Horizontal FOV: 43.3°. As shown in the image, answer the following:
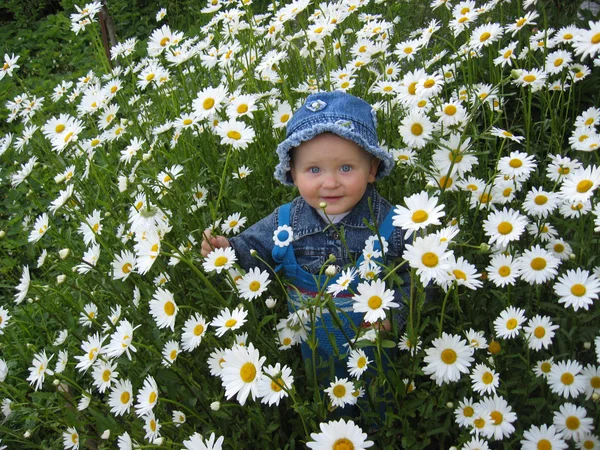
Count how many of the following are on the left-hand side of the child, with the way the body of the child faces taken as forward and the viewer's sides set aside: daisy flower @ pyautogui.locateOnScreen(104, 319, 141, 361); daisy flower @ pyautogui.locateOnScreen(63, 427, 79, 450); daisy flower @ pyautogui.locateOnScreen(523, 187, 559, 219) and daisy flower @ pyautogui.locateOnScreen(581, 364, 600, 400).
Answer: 2

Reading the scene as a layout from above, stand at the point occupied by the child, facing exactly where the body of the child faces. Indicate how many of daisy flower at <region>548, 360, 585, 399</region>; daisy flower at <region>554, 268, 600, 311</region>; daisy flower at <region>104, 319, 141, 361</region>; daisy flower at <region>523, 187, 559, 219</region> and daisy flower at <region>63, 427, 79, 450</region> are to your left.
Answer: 3

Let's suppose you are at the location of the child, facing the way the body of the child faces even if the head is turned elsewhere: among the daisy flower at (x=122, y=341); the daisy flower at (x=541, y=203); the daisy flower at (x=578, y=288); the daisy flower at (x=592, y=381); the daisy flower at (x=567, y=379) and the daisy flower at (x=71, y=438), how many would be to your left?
4

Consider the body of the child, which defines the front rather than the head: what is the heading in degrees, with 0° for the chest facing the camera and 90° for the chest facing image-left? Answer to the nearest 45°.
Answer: approximately 0°

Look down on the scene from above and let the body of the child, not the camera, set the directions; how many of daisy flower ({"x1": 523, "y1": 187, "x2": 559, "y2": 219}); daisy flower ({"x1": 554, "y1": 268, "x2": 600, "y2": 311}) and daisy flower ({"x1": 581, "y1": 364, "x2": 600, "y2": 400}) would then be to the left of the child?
3
